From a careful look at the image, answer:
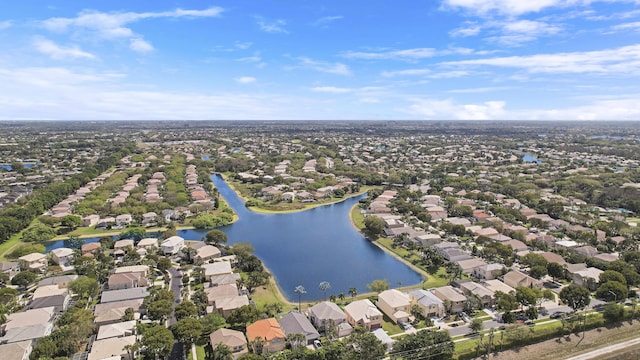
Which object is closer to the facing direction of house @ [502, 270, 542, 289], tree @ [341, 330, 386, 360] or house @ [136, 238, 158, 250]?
the tree

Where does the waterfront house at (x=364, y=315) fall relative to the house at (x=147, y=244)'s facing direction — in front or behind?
in front

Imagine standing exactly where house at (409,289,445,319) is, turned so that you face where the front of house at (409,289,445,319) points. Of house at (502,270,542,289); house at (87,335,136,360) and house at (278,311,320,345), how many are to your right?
2

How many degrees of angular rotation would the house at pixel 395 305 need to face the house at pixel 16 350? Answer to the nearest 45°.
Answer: approximately 90° to its right

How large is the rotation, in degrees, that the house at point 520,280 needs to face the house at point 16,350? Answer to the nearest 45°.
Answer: approximately 90° to its right

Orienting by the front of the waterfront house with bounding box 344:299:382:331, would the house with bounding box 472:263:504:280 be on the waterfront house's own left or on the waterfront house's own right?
on the waterfront house's own left

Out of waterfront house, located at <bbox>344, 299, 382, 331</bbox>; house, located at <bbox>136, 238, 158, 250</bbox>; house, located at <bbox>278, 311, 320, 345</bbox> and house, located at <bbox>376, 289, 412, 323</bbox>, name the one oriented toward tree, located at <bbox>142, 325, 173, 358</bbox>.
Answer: house, located at <bbox>136, 238, 158, 250</bbox>

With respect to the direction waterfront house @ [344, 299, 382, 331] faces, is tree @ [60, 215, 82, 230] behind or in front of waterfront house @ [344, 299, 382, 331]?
behind
